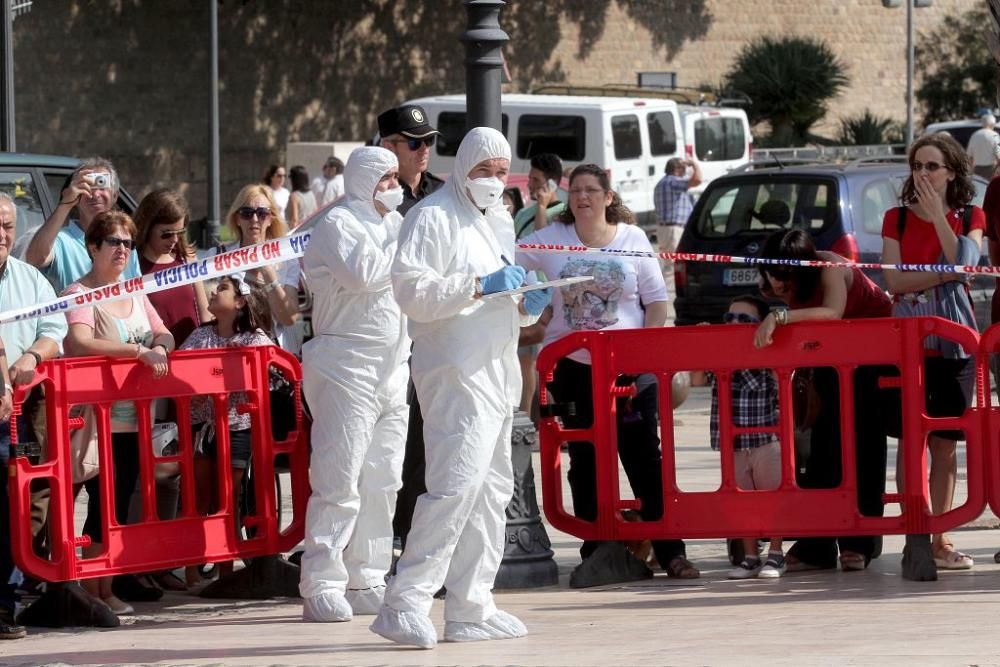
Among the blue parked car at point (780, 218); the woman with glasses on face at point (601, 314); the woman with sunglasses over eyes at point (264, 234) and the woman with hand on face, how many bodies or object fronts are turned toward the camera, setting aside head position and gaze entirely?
3

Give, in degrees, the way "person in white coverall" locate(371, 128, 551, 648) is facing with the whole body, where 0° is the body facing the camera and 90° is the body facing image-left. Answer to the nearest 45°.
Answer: approximately 315°

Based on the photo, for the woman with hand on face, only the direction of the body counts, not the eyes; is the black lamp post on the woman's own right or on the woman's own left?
on the woman's own right

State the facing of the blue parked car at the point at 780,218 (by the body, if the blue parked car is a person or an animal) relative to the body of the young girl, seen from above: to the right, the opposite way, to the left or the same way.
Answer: the opposite way

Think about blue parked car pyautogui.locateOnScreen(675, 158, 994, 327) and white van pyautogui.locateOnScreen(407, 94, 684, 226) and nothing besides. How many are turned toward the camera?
0

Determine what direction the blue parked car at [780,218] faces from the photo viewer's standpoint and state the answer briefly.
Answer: facing away from the viewer and to the right of the viewer

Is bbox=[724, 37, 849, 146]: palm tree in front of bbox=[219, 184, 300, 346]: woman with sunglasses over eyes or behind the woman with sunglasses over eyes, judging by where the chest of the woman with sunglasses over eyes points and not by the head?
behind

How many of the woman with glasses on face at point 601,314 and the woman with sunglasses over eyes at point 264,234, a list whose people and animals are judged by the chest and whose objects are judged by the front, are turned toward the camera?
2

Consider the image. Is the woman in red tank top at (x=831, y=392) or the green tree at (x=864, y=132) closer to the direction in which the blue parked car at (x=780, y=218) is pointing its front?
the green tree
